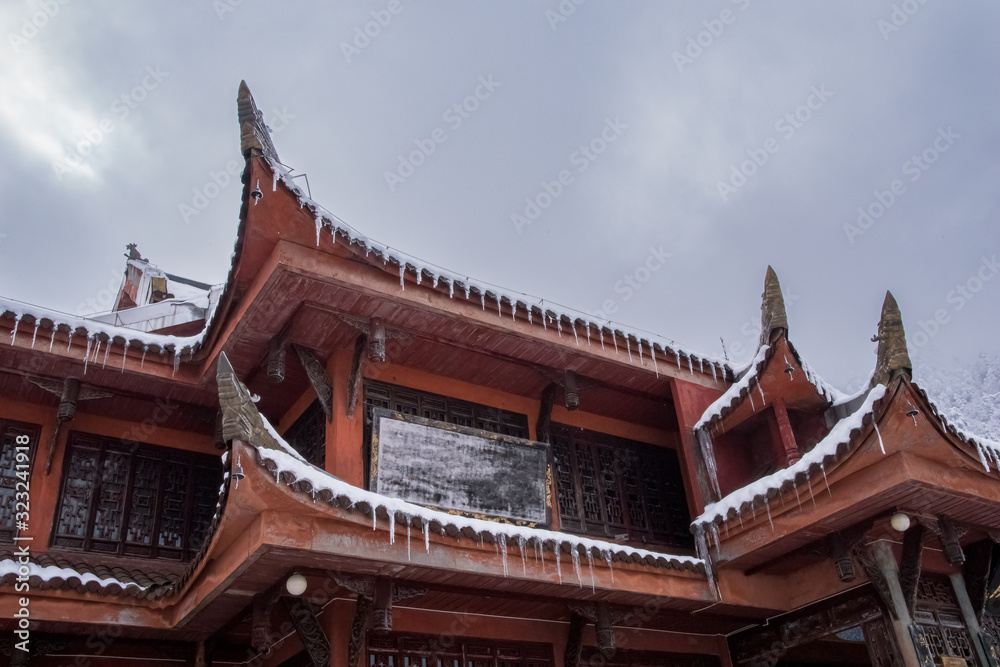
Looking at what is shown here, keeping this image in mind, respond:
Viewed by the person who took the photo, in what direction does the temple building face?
facing the viewer and to the right of the viewer
